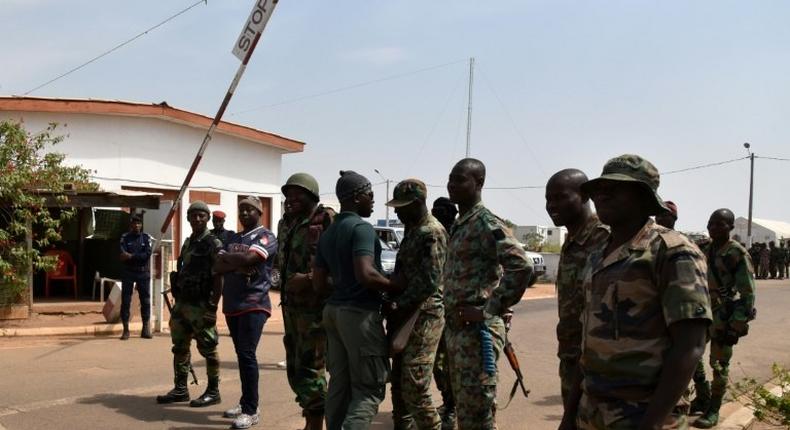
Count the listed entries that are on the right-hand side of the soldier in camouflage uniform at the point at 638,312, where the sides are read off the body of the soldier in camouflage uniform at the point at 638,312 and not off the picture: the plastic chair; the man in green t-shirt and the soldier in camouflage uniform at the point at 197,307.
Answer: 3

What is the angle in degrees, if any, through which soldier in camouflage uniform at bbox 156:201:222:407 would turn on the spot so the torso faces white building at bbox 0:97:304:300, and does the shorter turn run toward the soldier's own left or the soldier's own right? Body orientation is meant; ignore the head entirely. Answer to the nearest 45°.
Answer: approximately 135° to the soldier's own right

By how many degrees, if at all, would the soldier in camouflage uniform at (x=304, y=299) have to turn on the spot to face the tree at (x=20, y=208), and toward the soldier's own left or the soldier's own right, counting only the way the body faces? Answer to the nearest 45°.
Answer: approximately 90° to the soldier's own right

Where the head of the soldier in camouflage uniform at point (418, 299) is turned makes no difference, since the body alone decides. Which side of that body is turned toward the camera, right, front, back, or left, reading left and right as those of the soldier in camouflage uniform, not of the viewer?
left

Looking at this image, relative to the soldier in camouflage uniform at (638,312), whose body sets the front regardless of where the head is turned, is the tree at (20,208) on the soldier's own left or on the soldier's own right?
on the soldier's own right

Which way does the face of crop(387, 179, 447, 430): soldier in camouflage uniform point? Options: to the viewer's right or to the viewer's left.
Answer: to the viewer's left

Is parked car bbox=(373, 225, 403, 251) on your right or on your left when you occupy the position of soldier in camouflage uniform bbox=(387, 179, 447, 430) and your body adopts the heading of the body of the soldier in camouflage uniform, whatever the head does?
on your right

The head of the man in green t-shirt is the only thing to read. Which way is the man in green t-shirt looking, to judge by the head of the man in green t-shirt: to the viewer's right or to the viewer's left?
to the viewer's right
